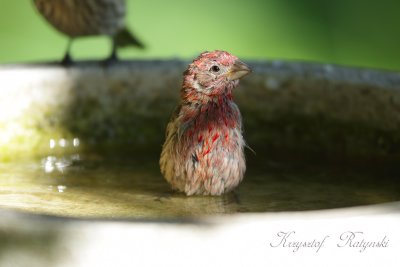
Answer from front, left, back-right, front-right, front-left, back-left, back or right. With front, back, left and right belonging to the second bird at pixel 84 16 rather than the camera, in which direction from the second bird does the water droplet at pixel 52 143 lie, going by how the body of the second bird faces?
front-left

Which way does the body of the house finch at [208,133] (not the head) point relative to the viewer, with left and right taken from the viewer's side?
facing the viewer and to the right of the viewer

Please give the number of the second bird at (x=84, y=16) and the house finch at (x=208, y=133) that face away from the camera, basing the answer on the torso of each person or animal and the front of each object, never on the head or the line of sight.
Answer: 0

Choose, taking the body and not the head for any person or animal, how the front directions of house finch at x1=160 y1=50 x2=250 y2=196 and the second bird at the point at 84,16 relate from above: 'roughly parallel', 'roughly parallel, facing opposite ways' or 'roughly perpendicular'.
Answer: roughly perpendicular

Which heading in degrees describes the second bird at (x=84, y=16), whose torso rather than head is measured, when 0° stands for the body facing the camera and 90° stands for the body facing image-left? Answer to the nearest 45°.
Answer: approximately 45°

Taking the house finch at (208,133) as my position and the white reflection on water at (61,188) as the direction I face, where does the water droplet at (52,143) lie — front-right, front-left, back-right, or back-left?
front-right

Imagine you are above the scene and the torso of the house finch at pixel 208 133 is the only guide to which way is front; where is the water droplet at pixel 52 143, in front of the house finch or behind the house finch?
behind

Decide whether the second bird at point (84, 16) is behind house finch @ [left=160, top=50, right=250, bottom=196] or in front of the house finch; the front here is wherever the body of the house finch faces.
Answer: behind

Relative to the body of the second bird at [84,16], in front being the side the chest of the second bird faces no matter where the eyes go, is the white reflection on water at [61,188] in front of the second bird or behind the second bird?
in front
